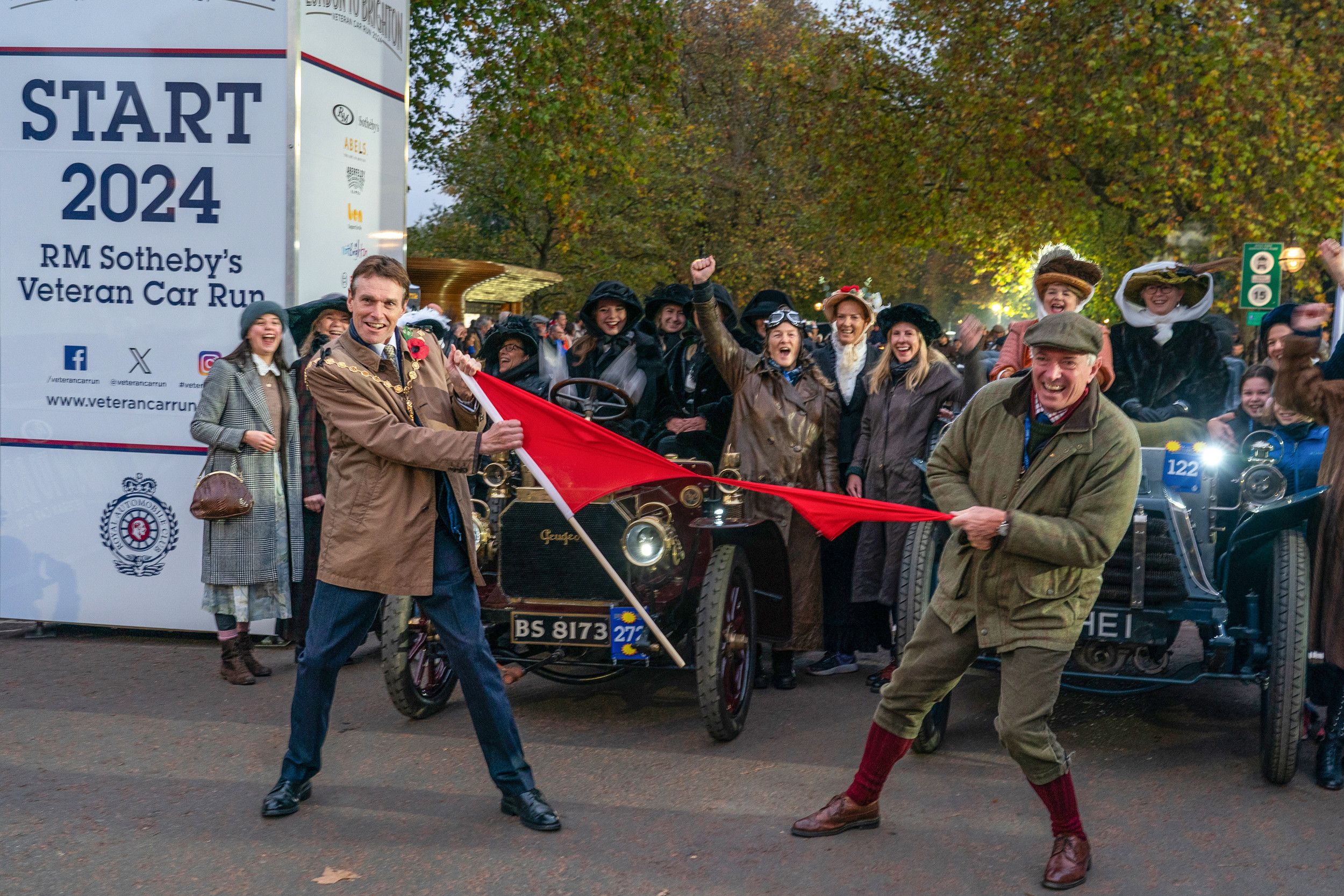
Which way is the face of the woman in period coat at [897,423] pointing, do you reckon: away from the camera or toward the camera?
toward the camera

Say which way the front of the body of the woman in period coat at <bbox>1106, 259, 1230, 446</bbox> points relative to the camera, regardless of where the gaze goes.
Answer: toward the camera

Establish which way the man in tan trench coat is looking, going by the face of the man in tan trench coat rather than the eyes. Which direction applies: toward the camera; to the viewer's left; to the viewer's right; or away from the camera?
toward the camera

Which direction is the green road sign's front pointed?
toward the camera

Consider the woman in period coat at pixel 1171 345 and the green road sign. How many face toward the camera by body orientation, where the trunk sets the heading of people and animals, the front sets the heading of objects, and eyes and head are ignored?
2

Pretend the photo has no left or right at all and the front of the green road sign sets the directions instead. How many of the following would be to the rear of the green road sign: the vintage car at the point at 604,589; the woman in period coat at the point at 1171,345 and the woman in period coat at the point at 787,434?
0

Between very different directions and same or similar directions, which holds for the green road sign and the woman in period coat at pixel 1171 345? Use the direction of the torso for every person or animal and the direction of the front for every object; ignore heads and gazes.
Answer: same or similar directions

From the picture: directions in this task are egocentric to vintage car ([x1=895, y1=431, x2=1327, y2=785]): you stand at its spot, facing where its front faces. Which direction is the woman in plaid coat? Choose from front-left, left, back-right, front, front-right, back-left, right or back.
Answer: right

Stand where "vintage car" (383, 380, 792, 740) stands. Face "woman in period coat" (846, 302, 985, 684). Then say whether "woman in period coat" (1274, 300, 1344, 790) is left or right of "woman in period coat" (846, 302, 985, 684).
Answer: right

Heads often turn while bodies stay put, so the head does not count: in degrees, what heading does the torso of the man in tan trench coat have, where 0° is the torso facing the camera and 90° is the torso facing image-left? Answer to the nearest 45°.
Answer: approximately 315°

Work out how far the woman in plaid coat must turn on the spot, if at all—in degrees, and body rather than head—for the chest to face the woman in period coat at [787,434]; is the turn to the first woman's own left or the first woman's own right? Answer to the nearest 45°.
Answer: approximately 45° to the first woman's own left

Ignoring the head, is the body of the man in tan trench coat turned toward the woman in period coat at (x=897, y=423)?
no

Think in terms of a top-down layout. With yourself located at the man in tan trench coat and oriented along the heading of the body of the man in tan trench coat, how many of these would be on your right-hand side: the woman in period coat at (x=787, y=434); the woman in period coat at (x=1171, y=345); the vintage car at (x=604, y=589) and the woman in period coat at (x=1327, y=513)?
0

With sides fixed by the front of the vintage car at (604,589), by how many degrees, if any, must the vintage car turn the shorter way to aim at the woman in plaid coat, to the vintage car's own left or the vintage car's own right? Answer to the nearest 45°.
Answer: approximately 90° to the vintage car's own right

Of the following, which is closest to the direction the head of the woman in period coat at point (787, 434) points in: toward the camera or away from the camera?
toward the camera

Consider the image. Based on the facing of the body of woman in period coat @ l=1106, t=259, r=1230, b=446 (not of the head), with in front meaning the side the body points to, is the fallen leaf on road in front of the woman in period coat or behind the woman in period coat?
in front

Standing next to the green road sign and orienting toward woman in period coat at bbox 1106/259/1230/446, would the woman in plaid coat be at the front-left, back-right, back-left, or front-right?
front-right

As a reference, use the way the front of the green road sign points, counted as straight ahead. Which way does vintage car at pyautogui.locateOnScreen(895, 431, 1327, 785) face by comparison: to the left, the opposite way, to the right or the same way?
the same way

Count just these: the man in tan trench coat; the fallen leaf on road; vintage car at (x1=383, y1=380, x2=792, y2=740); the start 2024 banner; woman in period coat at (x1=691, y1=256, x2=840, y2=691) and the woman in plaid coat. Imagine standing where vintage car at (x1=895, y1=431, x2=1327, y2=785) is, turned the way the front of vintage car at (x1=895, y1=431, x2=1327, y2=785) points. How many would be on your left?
0

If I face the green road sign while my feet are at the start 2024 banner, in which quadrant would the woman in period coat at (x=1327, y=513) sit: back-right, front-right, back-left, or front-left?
front-right
